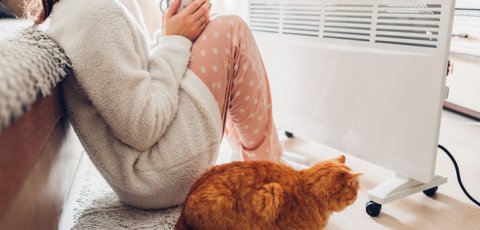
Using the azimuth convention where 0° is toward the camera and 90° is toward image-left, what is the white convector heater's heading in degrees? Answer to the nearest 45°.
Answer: approximately 45°

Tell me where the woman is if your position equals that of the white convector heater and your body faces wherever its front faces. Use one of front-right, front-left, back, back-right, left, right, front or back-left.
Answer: front

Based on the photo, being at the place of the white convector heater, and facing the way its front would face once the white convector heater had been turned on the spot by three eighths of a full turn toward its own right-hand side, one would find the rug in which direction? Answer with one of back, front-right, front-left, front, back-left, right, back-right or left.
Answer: back-left

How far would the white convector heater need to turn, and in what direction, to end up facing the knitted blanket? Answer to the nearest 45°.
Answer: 0° — it already faces it
